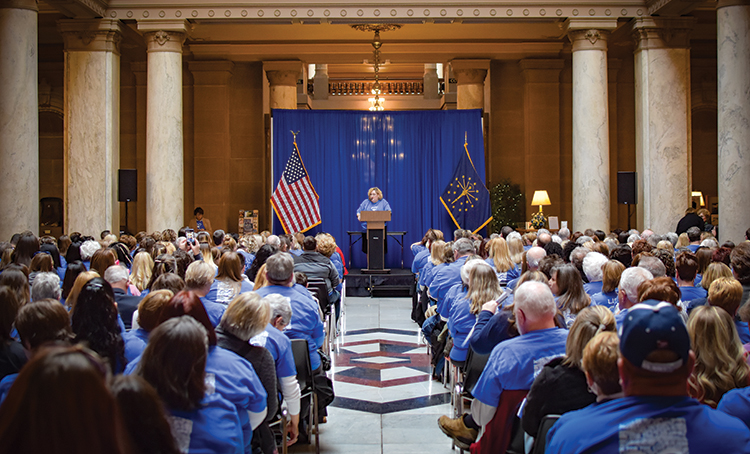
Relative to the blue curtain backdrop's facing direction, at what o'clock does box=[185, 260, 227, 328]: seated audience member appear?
The seated audience member is roughly at 12 o'clock from the blue curtain backdrop.

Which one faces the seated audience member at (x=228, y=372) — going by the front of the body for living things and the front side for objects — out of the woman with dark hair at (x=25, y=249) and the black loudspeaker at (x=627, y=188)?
the black loudspeaker

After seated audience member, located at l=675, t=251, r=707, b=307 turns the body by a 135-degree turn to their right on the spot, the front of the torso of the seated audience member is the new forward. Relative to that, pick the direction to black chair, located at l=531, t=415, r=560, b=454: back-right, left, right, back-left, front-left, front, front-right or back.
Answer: front-right

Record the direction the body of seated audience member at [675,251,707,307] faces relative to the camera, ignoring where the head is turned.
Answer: away from the camera

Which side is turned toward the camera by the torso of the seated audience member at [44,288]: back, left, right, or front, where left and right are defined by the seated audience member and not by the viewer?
back

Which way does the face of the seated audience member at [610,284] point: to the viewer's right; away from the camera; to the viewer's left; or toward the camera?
away from the camera

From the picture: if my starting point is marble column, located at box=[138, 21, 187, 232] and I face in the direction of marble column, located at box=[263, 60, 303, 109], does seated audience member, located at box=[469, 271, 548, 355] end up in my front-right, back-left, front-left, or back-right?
back-right

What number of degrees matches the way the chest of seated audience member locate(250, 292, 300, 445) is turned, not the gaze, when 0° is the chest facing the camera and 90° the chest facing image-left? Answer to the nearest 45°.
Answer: approximately 225°

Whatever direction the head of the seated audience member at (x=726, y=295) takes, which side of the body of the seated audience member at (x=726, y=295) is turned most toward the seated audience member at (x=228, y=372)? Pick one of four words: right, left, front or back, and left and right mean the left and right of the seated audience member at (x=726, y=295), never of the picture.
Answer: left

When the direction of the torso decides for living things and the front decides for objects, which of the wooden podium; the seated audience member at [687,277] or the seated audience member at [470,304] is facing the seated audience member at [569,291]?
the wooden podium

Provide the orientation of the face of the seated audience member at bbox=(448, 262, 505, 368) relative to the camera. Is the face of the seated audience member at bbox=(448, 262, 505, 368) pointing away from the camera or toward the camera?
away from the camera

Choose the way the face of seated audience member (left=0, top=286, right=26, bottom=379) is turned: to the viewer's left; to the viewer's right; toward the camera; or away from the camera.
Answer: away from the camera

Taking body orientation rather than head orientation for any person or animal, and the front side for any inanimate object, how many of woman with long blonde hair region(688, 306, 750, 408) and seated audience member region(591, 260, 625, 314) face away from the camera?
2

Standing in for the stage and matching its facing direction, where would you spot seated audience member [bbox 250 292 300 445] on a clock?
The seated audience member is roughly at 12 o'clock from the stage.

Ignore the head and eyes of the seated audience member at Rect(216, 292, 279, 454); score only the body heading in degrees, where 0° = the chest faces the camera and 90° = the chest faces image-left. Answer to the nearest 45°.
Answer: approximately 225°
